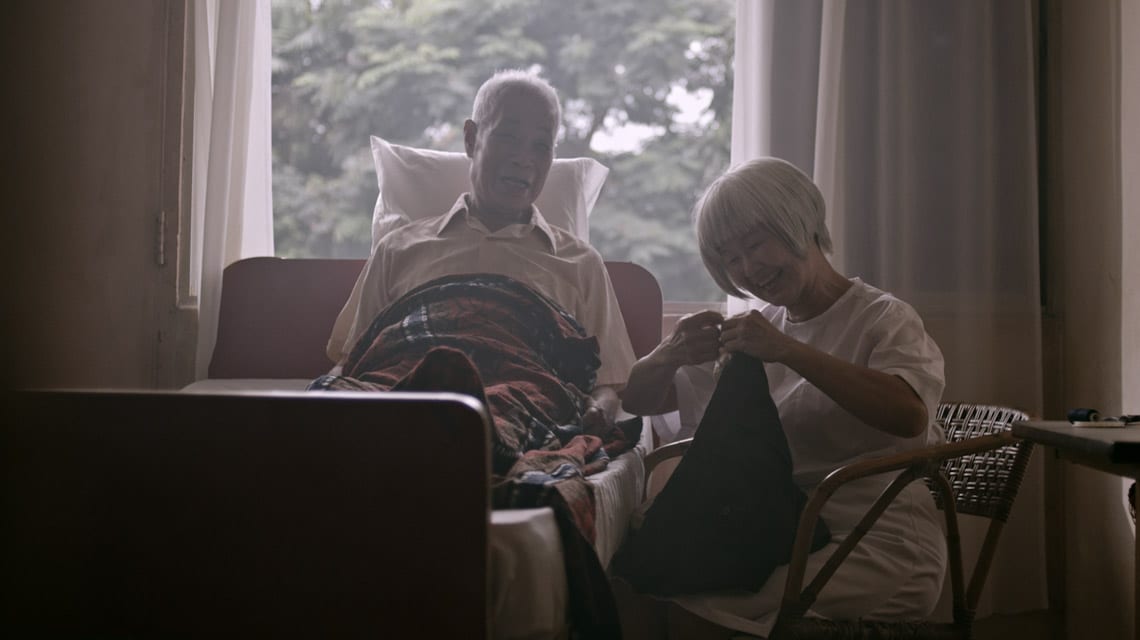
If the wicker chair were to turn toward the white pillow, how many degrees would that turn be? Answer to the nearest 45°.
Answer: approximately 90° to its right

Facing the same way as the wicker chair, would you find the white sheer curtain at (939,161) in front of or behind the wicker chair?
behind

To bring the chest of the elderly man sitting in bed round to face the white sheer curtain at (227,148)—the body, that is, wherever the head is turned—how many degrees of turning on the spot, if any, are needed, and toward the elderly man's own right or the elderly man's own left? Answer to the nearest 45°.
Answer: approximately 135° to the elderly man's own right

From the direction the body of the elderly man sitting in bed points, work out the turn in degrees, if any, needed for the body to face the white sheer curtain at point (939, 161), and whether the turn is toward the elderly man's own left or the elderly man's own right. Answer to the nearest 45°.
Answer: approximately 135° to the elderly man's own left

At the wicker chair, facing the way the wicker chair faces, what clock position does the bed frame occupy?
The bed frame is roughly at 12 o'clock from the wicker chair.

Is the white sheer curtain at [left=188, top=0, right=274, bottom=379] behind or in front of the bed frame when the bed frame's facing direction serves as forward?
behind

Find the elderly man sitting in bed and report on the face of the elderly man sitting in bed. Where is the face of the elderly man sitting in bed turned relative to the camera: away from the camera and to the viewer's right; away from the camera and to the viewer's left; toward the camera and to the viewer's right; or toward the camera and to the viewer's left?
toward the camera and to the viewer's right

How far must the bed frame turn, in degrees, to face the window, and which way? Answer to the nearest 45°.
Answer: approximately 180°

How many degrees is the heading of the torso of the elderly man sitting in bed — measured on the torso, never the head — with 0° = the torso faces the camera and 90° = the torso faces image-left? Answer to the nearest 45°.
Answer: approximately 0°

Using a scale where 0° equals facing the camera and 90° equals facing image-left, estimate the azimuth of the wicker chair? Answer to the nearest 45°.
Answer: approximately 45°
